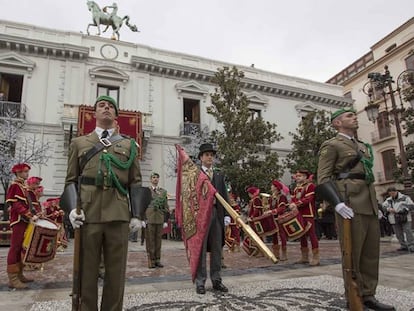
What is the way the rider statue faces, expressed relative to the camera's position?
facing to the left of the viewer

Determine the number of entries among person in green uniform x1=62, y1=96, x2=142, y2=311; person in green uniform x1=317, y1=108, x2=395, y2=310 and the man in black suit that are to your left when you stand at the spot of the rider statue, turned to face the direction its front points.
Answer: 3

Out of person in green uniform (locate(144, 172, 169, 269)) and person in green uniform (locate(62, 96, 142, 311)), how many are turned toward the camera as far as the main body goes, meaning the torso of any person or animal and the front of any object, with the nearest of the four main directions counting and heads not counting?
2

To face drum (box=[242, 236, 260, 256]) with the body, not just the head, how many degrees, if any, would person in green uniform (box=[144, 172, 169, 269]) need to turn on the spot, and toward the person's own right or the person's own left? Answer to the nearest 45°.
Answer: approximately 90° to the person's own left

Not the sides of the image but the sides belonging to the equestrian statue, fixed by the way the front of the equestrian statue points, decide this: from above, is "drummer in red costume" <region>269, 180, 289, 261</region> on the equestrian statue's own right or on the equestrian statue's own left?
on the equestrian statue's own left

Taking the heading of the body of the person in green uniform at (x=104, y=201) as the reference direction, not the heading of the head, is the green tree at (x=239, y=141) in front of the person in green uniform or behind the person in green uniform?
behind

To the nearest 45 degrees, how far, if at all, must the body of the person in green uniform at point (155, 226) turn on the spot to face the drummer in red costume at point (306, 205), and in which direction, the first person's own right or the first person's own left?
approximately 90° to the first person's own left

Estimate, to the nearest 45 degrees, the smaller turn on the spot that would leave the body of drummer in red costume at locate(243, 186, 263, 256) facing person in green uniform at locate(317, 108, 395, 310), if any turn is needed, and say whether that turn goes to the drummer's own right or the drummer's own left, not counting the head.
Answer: approximately 90° to the drummer's own left

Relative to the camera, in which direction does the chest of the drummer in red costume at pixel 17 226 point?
to the viewer's right
